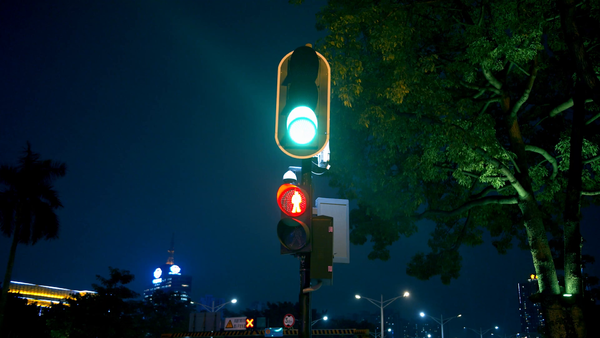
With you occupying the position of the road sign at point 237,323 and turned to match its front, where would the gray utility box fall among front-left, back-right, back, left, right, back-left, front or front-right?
front

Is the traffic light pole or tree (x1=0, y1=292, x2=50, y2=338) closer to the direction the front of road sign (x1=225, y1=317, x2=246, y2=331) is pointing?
the traffic light pole

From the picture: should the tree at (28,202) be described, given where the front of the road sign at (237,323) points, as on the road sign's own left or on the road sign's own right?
on the road sign's own right

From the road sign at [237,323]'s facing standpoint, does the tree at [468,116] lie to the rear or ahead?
ahead

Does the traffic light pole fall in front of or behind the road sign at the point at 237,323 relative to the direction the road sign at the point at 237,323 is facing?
in front

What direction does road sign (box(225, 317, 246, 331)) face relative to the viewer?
toward the camera

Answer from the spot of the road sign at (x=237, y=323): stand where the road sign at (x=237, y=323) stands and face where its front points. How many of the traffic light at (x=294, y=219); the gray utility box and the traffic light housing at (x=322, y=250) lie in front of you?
3
